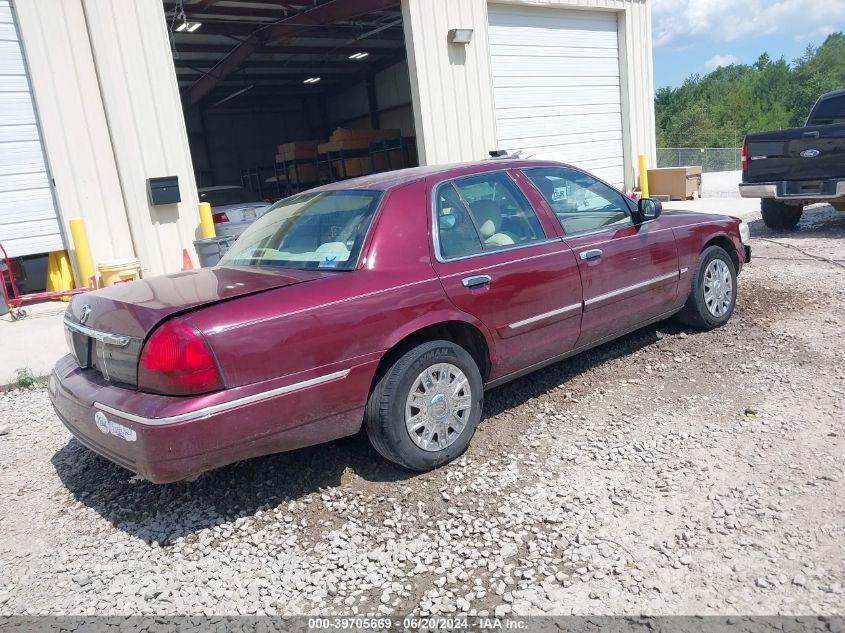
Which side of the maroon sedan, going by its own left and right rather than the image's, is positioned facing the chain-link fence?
front

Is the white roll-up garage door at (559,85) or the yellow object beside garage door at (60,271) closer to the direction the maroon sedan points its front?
the white roll-up garage door

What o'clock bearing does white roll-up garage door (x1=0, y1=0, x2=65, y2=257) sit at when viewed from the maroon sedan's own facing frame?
The white roll-up garage door is roughly at 9 o'clock from the maroon sedan.

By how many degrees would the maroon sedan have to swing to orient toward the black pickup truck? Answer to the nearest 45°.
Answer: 0° — it already faces it

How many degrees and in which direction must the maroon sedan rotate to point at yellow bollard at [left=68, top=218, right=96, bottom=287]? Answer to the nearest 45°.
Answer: approximately 90° to its left

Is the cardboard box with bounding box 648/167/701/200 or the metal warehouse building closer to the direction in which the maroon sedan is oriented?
the cardboard box

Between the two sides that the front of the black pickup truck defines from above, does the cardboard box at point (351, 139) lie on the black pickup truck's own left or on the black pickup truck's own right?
on the black pickup truck's own left

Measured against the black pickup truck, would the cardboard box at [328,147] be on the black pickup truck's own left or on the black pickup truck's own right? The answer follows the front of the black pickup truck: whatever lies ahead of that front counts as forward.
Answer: on the black pickup truck's own left

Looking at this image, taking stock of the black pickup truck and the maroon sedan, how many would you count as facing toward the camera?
0

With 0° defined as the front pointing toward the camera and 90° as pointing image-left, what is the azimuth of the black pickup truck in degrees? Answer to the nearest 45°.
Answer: approximately 225°

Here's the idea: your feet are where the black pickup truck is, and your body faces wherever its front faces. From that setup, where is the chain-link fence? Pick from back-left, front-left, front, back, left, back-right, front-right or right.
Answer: front-left

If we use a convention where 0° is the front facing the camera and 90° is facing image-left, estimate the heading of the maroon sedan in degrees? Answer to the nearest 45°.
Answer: approximately 225°
